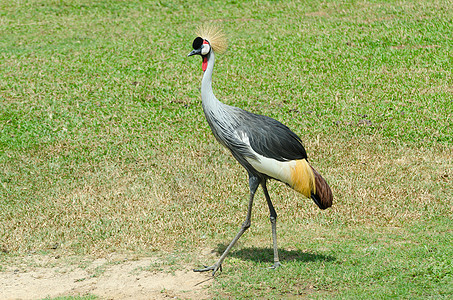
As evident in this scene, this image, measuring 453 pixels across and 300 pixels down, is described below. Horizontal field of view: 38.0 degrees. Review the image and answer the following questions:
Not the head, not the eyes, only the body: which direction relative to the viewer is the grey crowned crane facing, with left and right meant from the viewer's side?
facing to the left of the viewer

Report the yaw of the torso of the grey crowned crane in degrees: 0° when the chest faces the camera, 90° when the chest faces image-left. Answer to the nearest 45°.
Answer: approximately 90°
